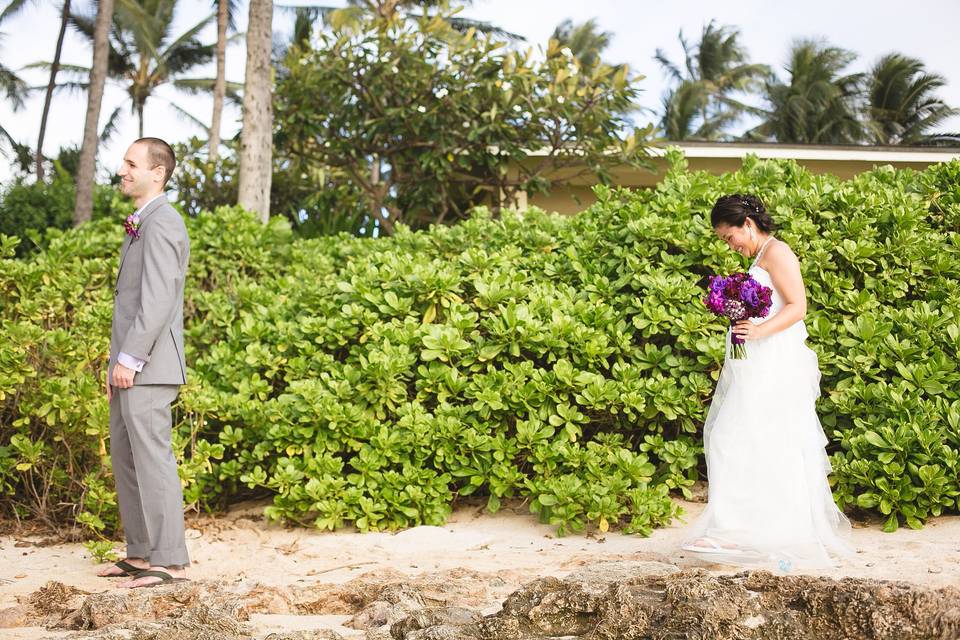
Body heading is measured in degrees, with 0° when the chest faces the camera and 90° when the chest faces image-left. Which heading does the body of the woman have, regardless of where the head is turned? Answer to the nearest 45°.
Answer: approximately 90°

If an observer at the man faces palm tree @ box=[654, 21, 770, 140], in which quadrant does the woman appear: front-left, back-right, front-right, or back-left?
front-right

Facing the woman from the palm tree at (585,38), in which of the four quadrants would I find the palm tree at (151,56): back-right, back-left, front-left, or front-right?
front-right

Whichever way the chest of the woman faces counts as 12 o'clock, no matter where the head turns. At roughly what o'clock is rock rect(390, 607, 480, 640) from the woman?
The rock is roughly at 10 o'clock from the woman.

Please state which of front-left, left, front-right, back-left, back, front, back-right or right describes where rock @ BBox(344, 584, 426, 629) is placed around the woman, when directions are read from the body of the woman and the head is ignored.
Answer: front-left

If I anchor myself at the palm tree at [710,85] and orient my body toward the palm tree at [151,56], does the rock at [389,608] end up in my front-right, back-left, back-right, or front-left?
front-left

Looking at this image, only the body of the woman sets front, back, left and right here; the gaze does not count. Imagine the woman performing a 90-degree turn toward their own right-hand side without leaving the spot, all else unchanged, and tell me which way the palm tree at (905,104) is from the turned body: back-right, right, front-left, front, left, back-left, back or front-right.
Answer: front

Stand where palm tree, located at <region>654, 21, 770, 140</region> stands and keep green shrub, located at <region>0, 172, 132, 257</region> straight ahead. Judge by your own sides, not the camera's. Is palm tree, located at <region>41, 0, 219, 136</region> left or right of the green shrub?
right

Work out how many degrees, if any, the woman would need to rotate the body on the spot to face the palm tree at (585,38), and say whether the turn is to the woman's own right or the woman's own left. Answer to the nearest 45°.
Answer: approximately 90° to the woman's own right

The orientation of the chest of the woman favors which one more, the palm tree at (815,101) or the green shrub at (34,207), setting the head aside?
the green shrub

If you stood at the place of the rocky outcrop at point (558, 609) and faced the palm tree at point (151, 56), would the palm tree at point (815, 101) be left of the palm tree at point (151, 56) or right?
right

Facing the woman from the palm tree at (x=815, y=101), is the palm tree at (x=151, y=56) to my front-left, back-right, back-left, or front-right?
front-right
